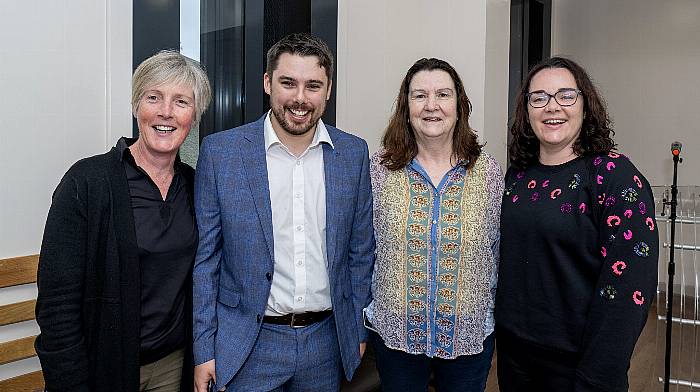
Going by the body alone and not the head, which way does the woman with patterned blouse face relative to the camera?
toward the camera

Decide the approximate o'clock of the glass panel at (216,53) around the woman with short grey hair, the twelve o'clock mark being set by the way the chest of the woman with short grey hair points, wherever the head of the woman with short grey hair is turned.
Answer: The glass panel is roughly at 8 o'clock from the woman with short grey hair.

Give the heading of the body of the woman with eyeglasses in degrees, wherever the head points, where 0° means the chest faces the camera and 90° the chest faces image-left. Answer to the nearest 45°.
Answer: approximately 45°

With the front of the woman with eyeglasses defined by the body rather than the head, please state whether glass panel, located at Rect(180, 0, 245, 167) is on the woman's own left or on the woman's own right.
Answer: on the woman's own right
